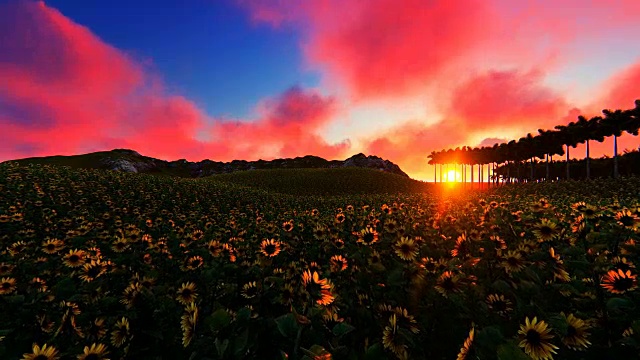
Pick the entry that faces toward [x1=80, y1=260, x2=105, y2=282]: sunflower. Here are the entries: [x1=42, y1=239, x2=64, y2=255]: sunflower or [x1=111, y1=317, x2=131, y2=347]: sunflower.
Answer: [x1=42, y1=239, x2=64, y2=255]: sunflower

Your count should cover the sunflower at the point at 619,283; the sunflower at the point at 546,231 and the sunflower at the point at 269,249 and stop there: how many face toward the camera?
3

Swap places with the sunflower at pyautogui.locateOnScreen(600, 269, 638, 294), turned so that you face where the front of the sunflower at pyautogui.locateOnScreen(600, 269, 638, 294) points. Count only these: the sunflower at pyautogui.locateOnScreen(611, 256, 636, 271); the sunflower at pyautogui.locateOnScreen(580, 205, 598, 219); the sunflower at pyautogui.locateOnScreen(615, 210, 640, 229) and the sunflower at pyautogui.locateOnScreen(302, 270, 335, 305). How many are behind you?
3

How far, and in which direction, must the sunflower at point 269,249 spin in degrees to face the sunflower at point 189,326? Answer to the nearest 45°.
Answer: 0° — it already faces it

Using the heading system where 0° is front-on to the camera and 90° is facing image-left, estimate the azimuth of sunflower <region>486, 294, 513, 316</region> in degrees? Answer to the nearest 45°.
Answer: approximately 0°

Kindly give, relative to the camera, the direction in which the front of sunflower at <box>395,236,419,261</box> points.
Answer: facing the viewer

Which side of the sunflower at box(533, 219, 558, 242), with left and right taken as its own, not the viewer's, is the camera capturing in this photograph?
front

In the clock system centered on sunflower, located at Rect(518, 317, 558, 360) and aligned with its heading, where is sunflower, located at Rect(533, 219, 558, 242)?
sunflower, located at Rect(533, 219, 558, 242) is roughly at 6 o'clock from sunflower, located at Rect(518, 317, 558, 360).

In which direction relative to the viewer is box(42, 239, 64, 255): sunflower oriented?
toward the camera

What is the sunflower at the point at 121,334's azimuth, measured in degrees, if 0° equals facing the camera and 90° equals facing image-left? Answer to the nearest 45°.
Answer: approximately 315°

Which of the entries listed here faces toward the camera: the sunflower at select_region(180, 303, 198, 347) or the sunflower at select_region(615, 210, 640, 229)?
the sunflower at select_region(615, 210, 640, 229)
